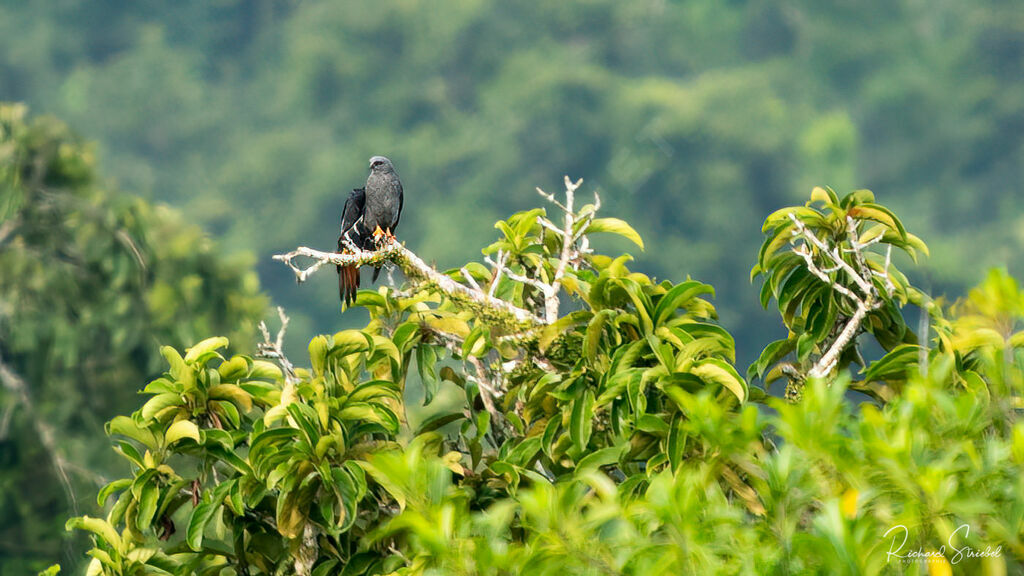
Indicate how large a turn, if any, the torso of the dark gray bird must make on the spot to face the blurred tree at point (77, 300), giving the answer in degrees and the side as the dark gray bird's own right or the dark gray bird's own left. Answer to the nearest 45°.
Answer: approximately 180°

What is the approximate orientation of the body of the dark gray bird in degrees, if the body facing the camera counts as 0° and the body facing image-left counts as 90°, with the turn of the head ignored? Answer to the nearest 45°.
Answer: approximately 315°
